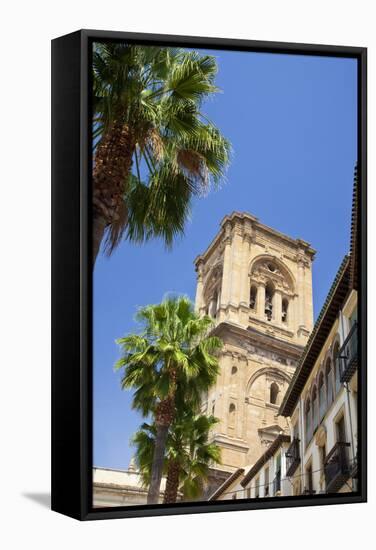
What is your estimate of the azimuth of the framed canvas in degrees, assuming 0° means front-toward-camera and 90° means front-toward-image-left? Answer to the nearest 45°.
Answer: approximately 315°
